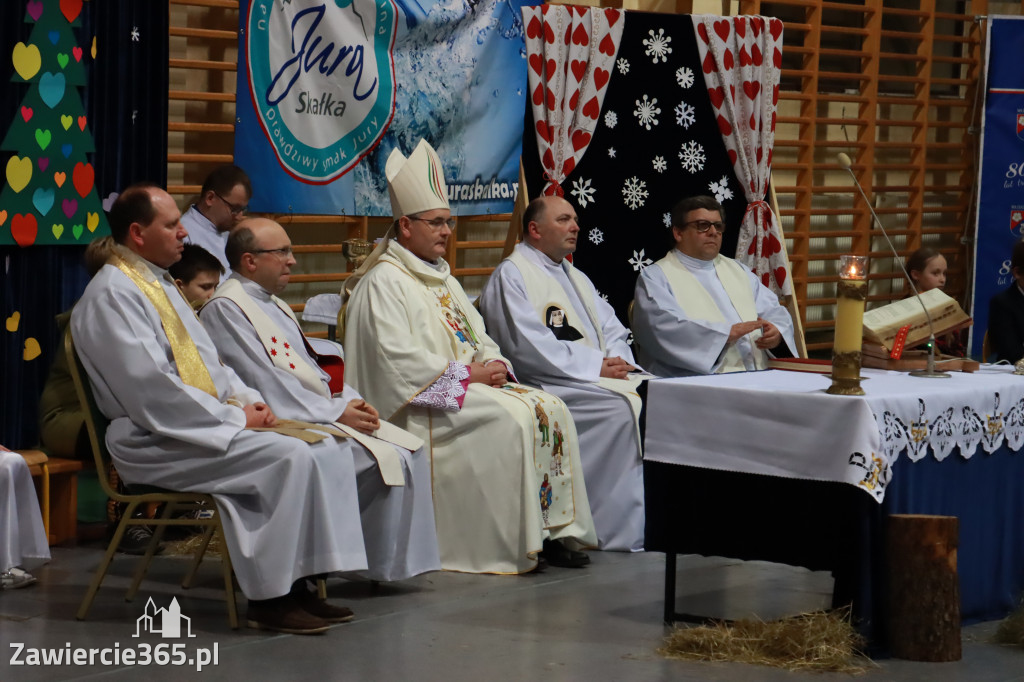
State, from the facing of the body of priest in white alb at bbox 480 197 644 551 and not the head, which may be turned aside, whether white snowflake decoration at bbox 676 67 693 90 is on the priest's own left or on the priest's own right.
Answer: on the priest's own left

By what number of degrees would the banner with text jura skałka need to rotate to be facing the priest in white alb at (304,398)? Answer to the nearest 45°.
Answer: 0° — it already faces them

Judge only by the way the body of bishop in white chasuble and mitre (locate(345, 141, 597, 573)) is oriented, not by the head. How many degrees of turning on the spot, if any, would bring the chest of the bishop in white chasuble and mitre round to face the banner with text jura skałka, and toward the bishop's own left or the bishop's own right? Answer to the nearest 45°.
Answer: approximately 135° to the bishop's own left

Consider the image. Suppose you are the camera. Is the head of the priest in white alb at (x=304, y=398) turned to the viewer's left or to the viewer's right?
to the viewer's right

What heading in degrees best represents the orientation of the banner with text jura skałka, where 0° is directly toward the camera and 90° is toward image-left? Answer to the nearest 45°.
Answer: approximately 0°
